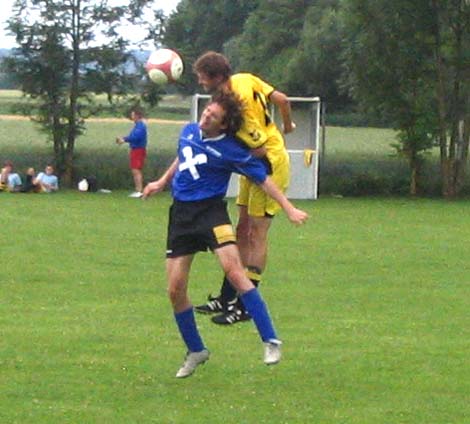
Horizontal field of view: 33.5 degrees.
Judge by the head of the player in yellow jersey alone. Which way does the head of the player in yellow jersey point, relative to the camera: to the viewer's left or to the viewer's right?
to the viewer's left

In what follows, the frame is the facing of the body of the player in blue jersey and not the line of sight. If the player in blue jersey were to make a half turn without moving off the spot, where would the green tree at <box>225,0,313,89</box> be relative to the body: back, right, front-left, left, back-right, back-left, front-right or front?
front-left

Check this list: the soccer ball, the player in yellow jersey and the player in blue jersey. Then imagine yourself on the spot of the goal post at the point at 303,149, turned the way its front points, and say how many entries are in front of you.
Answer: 3

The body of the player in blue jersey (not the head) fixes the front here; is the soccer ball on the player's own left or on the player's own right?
on the player's own right

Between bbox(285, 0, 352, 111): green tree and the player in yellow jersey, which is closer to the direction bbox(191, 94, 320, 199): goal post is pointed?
the player in yellow jersey

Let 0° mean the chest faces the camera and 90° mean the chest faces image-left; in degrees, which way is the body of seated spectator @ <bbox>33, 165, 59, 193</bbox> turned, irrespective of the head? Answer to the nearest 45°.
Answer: approximately 0°

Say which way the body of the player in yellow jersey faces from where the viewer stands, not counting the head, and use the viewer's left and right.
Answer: facing to the left of the viewer

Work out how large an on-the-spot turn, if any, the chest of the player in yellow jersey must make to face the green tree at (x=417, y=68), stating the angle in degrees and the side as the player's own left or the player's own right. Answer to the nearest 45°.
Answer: approximately 90° to the player's own right

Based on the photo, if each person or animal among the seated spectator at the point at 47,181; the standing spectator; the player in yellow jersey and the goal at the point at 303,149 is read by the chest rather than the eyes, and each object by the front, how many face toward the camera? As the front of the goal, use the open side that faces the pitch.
2
